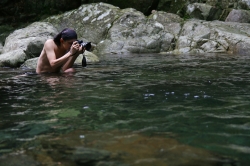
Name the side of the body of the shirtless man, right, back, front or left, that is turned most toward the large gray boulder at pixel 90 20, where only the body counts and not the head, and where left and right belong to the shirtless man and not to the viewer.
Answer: left

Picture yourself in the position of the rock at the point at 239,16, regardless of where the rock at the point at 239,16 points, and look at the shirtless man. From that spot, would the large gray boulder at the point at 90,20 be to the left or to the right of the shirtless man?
right

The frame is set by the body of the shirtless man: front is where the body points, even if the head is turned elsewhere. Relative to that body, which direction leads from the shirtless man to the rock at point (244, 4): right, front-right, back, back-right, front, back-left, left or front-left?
front-left

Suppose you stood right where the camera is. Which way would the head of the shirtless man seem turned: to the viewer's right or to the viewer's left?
to the viewer's right

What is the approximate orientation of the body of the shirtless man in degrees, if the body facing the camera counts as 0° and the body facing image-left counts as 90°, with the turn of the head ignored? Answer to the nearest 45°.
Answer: approximately 270°

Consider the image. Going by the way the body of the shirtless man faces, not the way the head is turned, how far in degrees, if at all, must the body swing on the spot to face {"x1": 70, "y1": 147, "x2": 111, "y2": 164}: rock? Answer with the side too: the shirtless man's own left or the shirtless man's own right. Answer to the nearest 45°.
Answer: approximately 90° to the shirtless man's own right

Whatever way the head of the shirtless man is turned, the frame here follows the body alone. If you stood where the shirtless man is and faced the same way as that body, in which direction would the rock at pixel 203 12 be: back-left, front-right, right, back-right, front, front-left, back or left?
front-left

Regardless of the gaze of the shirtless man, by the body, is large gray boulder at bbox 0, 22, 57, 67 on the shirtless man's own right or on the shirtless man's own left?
on the shirtless man's own left
